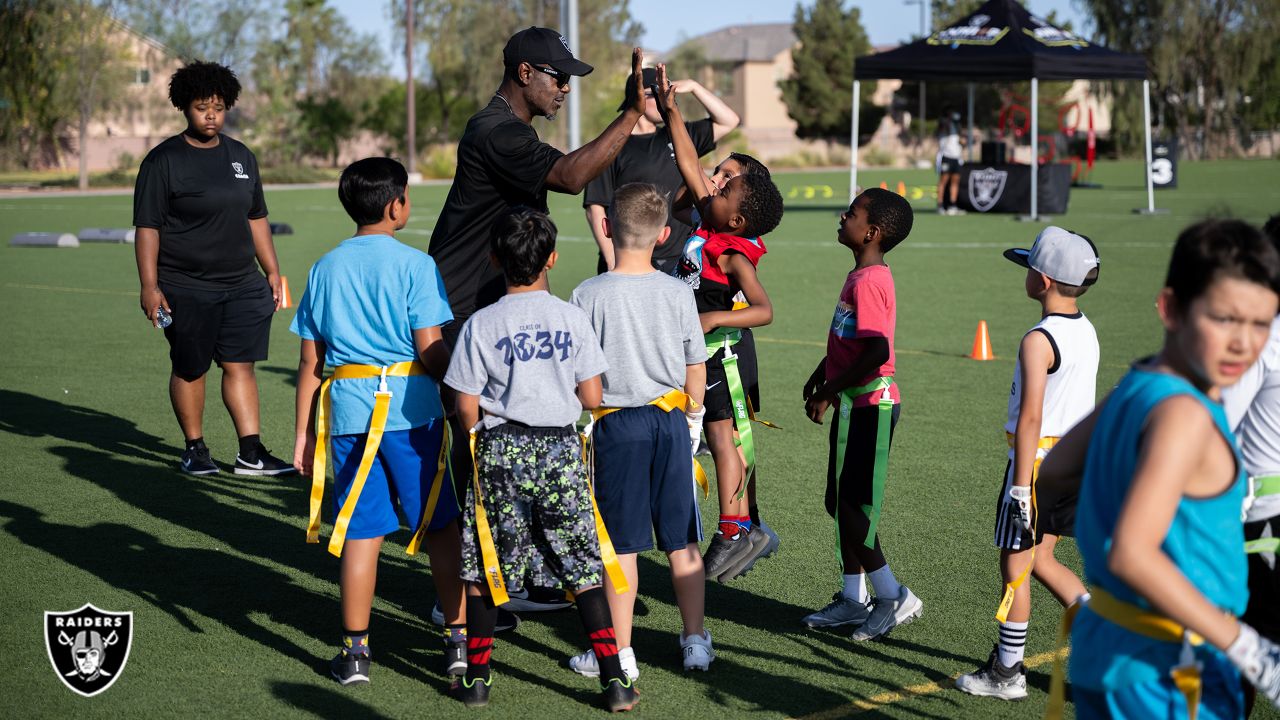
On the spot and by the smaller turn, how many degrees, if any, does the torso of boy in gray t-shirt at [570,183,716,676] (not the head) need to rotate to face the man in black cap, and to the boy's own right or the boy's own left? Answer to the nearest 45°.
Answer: approximately 45° to the boy's own left

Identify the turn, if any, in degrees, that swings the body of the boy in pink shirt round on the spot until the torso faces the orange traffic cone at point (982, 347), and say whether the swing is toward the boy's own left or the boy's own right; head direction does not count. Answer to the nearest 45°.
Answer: approximately 90° to the boy's own right

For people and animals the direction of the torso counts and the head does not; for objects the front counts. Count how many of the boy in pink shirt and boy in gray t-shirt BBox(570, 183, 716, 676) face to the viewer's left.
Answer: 1

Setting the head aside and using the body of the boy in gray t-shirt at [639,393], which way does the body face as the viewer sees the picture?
away from the camera

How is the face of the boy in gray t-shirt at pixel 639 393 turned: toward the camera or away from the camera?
away from the camera

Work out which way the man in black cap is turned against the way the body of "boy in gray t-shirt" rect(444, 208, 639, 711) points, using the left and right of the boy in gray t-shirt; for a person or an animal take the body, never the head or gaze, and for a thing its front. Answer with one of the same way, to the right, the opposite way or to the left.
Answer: to the right

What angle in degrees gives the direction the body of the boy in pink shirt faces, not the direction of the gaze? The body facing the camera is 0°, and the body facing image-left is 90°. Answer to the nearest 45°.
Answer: approximately 90°

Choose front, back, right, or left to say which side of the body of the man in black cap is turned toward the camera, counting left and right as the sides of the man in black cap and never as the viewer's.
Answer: right

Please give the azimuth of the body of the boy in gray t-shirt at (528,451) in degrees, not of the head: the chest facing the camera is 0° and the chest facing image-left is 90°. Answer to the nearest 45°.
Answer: approximately 180°

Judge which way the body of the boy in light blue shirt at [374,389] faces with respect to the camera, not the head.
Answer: away from the camera
